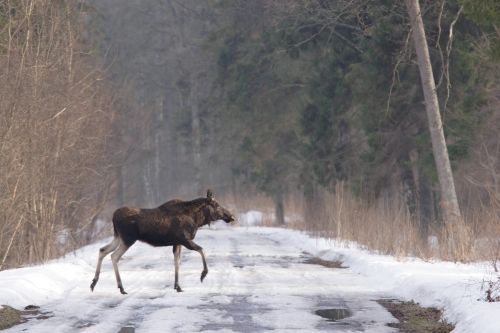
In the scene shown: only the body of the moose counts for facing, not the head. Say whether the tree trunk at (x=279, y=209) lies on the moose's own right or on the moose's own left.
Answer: on the moose's own left

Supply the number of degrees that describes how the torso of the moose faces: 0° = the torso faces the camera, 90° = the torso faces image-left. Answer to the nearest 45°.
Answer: approximately 270°
